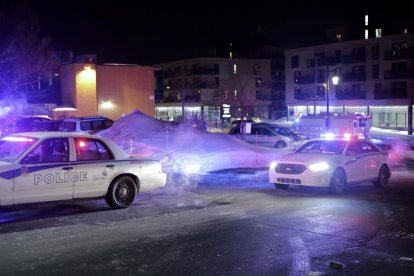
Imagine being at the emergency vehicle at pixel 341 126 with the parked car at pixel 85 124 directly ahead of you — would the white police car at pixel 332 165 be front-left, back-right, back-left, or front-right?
front-left

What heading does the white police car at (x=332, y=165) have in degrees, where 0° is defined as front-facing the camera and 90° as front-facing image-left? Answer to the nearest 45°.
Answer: approximately 45°

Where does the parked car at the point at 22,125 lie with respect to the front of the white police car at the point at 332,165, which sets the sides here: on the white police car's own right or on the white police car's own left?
on the white police car's own right

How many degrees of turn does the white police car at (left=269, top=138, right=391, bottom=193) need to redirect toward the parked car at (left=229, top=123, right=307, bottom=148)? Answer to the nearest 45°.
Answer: approximately 135° to its right

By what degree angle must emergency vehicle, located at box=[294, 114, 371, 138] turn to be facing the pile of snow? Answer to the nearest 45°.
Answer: approximately 90° to its right

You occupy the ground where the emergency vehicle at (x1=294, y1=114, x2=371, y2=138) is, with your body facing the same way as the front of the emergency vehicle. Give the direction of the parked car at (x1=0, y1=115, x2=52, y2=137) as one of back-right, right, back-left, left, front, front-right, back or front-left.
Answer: back-right

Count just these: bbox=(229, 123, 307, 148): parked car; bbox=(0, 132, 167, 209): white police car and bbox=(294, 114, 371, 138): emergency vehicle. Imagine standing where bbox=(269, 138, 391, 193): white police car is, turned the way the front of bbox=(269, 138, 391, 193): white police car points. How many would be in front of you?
1
